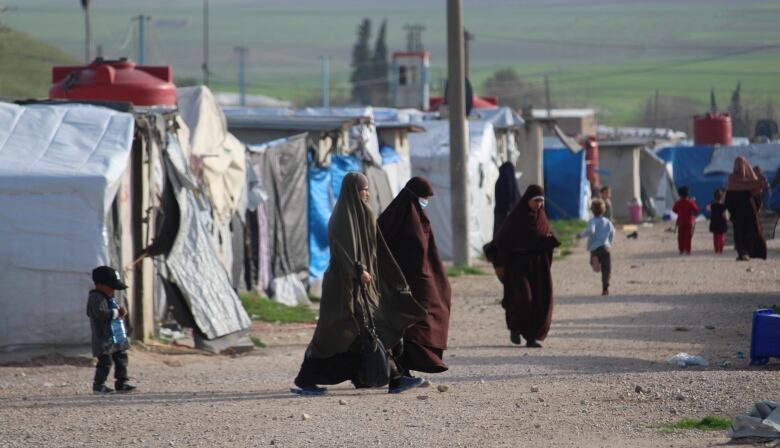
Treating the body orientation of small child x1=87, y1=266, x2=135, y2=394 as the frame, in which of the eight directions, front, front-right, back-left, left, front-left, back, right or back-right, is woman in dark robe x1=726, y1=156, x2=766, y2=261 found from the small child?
front-left

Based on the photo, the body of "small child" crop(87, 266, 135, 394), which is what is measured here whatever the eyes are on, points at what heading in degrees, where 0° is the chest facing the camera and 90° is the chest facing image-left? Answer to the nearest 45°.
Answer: approximately 270°

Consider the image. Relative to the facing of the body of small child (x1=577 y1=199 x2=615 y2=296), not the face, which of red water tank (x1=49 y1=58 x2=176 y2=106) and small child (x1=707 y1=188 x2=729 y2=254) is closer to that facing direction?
the small child

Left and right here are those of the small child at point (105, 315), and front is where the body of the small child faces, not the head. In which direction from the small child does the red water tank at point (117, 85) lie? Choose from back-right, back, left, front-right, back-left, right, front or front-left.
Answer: left

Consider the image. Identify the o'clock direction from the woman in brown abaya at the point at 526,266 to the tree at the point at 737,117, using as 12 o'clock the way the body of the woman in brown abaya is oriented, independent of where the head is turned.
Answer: The tree is roughly at 8 o'clock from the woman in brown abaya.

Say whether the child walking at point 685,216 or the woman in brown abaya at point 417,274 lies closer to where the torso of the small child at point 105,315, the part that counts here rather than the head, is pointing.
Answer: the woman in brown abaya

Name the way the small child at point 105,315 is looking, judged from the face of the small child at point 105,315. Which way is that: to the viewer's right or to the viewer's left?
to the viewer's right
